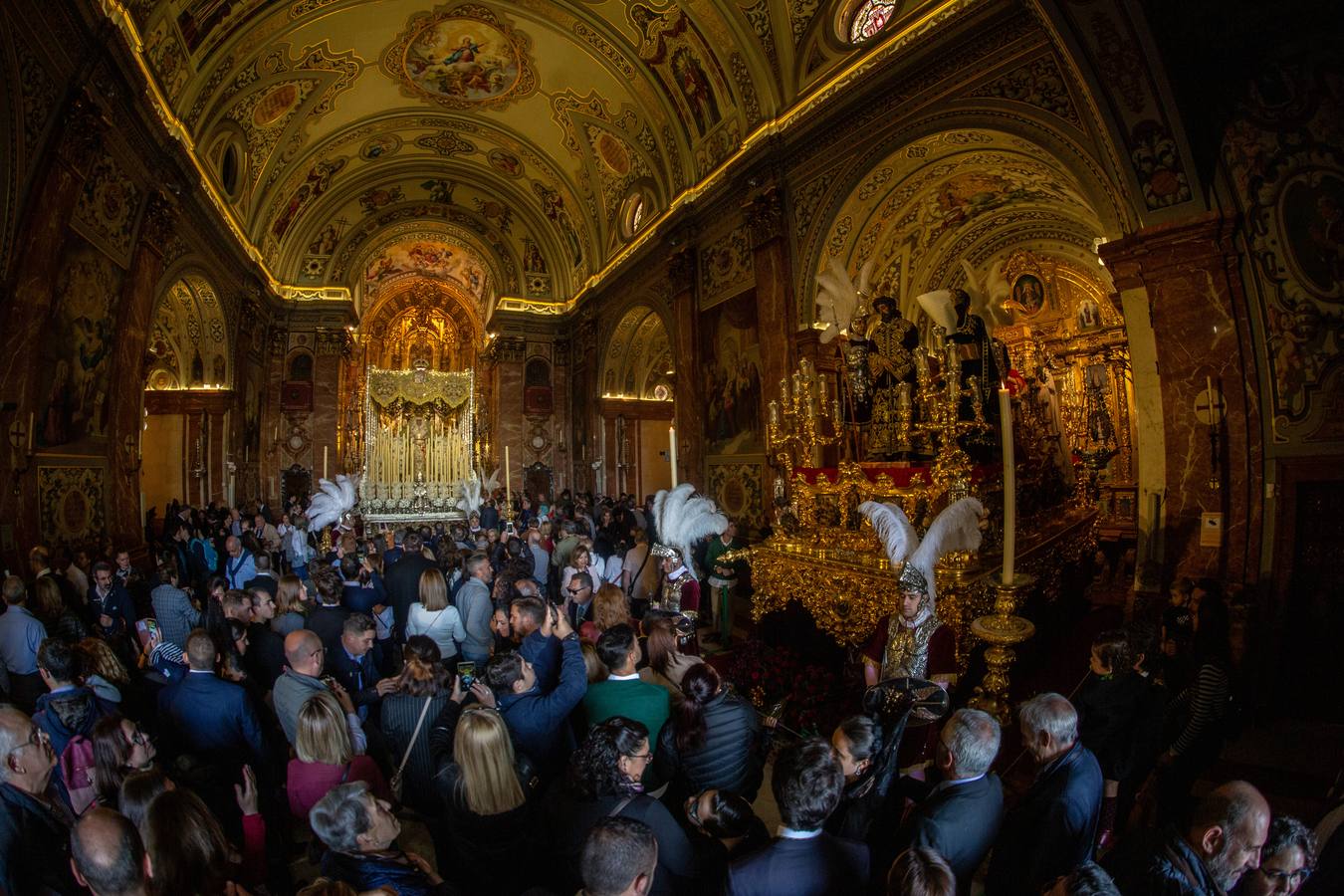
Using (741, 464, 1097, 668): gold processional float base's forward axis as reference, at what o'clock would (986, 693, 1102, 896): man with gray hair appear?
The man with gray hair is roughly at 10 o'clock from the gold processional float base.

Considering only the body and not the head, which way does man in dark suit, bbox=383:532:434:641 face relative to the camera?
away from the camera

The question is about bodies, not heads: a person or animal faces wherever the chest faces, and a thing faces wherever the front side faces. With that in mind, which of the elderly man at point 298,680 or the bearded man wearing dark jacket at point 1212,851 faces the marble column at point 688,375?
the elderly man

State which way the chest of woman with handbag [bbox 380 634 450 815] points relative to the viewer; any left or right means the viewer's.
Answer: facing away from the viewer

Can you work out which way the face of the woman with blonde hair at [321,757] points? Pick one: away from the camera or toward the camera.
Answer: away from the camera

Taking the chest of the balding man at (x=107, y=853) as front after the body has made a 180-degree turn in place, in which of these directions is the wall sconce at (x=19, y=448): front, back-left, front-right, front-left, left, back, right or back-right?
back

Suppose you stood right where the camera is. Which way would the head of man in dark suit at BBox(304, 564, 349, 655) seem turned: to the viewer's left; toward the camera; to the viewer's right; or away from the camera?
away from the camera

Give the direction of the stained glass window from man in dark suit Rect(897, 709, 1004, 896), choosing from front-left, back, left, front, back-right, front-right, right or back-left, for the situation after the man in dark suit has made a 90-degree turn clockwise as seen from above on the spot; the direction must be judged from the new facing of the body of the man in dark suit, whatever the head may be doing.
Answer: front-left

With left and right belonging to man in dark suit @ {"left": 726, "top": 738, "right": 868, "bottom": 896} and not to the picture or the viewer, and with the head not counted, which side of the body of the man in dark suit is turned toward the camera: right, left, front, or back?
back

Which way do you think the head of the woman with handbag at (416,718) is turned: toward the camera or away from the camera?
away from the camera

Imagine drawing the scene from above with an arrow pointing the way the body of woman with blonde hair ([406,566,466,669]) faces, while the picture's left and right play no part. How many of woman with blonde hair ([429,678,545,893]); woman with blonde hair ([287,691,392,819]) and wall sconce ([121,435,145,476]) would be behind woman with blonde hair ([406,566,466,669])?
2

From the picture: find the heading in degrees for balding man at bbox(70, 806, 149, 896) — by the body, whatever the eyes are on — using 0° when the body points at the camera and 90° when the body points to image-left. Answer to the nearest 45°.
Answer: approximately 180°
